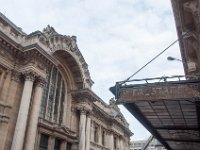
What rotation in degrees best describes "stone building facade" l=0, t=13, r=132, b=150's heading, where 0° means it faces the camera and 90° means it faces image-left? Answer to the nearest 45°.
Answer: approximately 315°

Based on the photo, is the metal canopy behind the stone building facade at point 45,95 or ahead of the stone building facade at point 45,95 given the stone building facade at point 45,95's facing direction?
ahead
